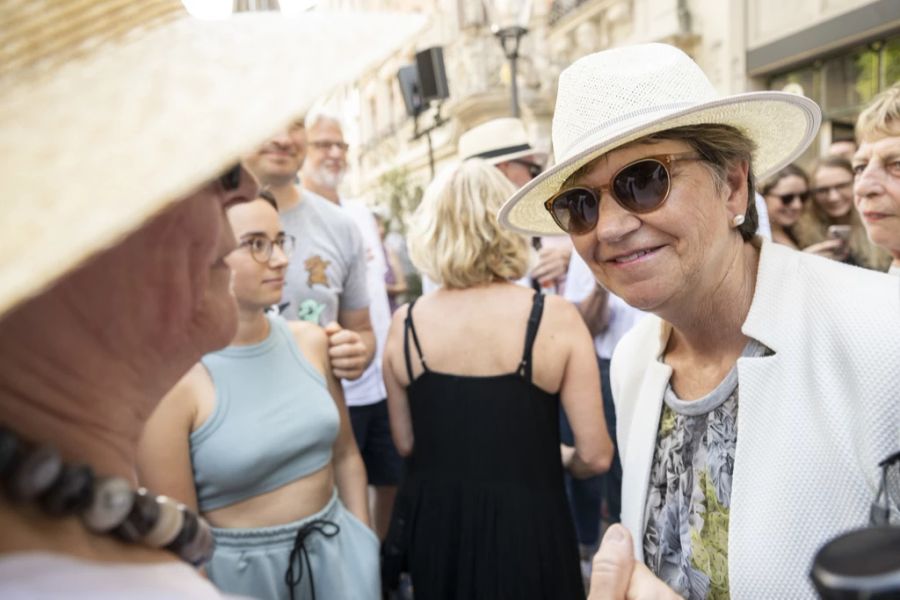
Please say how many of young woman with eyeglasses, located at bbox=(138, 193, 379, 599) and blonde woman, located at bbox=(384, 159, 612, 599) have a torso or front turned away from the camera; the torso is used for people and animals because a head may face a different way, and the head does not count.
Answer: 1

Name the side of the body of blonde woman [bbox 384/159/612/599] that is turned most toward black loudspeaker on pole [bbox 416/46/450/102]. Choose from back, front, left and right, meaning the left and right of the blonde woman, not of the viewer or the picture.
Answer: front

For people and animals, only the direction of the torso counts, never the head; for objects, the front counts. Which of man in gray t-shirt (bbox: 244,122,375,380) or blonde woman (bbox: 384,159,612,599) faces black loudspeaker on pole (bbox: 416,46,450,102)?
the blonde woman

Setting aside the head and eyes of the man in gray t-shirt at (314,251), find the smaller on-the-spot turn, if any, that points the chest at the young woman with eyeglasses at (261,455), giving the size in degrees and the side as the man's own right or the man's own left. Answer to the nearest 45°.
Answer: approximately 45° to the man's own left

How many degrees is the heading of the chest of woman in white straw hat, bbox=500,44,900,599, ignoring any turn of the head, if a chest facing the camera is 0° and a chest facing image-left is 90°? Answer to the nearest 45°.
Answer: approximately 45°

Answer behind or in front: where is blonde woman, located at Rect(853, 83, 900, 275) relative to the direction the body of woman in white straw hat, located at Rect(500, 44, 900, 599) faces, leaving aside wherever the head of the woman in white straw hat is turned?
behind

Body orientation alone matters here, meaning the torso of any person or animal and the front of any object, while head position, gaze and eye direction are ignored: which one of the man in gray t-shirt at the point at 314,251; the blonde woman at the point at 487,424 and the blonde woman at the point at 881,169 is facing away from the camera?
the blonde woman at the point at 487,424

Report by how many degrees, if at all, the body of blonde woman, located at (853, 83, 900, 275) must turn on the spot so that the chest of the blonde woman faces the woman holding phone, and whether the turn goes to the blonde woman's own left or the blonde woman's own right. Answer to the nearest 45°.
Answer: approximately 135° to the blonde woman's own right

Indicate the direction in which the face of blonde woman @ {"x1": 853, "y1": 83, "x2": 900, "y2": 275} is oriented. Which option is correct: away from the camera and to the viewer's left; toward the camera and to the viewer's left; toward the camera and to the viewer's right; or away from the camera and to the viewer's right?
toward the camera and to the viewer's left

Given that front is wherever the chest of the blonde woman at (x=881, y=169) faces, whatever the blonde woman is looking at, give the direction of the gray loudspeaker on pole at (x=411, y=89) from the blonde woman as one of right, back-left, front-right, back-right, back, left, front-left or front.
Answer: right

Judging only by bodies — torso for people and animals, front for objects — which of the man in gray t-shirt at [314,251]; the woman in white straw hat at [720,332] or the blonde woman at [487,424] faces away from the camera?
the blonde woman
